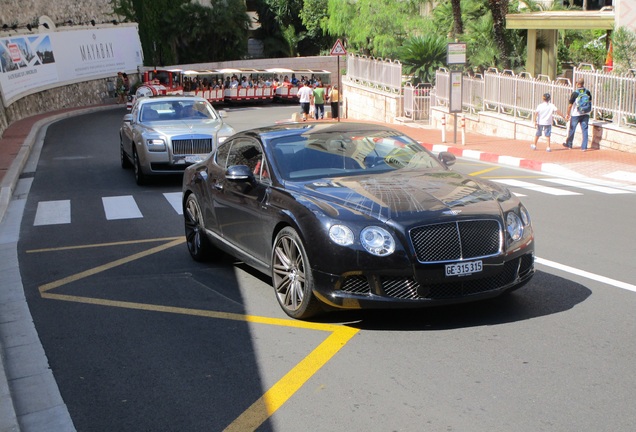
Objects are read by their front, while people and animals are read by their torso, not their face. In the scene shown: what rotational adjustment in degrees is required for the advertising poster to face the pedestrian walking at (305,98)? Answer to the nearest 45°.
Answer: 0° — it already faces them

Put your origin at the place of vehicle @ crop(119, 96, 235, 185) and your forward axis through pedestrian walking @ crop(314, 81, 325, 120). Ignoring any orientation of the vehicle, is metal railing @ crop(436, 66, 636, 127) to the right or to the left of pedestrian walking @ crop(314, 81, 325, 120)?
right

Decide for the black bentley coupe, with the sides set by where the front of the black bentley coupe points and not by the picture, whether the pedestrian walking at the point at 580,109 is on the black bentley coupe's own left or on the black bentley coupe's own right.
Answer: on the black bentley coupe's own left

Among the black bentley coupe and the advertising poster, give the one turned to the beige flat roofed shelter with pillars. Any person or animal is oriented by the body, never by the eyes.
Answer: the advertising poster

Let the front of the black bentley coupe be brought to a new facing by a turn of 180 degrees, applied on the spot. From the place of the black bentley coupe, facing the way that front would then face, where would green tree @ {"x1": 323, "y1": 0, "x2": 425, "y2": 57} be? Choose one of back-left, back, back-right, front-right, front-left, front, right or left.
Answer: front-right

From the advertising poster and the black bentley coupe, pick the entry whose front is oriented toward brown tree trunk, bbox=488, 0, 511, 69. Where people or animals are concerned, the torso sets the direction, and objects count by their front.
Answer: the advertising poster

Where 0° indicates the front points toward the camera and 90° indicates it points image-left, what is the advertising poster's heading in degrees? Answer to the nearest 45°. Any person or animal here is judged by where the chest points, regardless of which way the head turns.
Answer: approximately 315°

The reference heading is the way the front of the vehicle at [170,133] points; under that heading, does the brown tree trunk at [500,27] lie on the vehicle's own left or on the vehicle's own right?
on the vehicle's own left

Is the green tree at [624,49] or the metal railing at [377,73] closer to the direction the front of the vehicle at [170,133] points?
the green tree

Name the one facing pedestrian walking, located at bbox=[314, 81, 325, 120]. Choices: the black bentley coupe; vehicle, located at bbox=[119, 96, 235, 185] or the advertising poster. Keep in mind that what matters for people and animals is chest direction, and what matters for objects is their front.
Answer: the advertising poster
